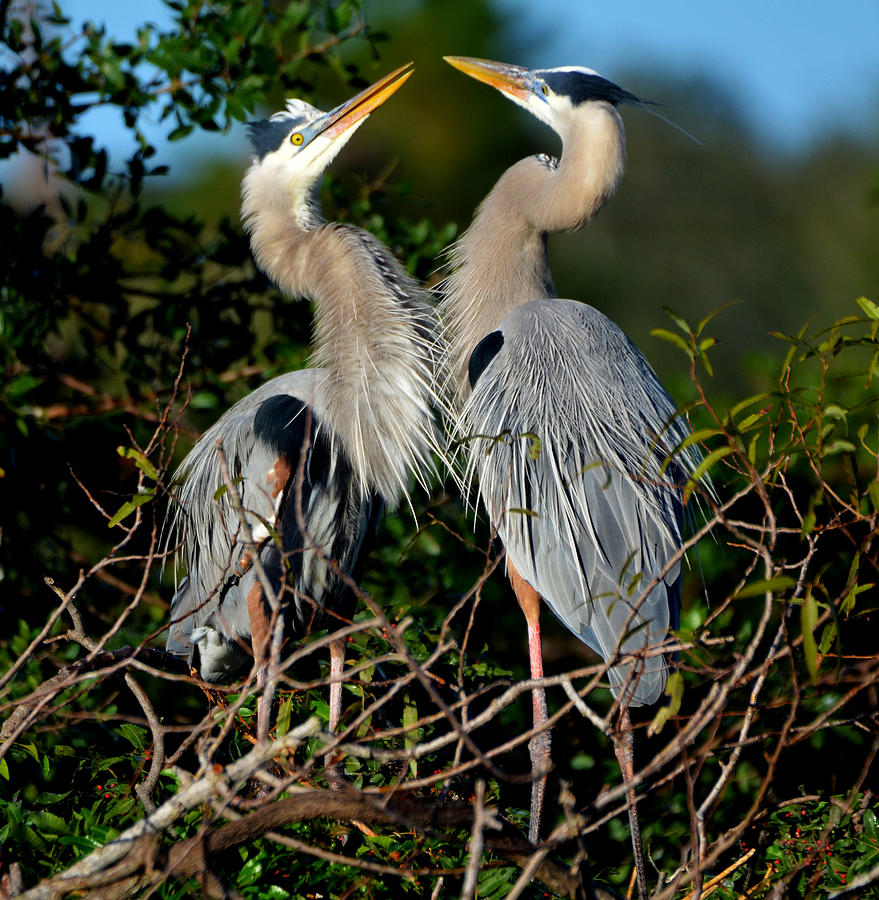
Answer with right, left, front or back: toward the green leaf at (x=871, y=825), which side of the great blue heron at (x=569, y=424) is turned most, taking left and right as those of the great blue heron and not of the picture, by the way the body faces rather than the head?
back

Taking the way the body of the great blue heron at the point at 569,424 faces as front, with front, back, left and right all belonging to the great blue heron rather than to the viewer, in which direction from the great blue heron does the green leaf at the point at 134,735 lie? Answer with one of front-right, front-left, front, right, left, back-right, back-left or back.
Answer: left

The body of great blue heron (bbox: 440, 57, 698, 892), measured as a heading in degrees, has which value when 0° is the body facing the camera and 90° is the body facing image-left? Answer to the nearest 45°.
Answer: approximately 135°

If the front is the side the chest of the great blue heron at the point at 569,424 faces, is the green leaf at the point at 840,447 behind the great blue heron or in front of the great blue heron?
behind

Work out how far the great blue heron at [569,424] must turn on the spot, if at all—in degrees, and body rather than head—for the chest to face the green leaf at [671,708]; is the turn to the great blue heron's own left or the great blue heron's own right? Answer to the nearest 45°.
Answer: approximately 135° to the great blue heron's own left

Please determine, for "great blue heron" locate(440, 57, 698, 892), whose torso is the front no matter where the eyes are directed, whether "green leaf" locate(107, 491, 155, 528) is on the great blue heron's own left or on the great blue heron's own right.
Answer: on the great blue heron's own left
